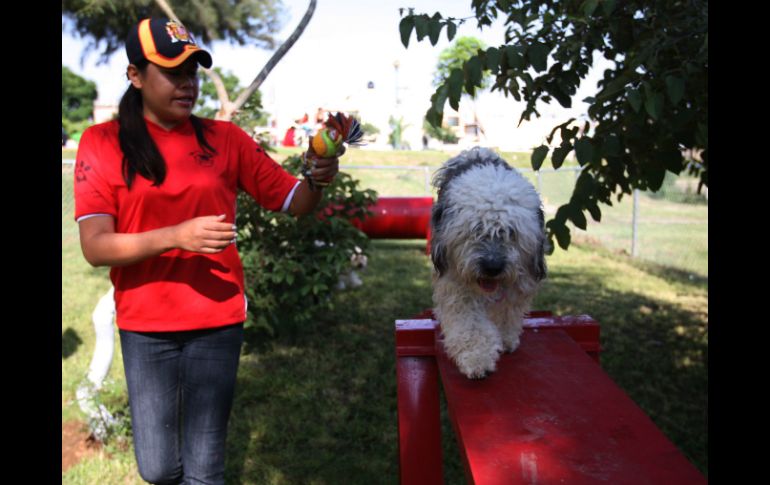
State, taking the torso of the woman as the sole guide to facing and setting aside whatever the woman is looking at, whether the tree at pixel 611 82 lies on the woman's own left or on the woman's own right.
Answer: on the woman's own left

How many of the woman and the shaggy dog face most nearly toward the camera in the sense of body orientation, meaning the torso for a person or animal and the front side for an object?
2

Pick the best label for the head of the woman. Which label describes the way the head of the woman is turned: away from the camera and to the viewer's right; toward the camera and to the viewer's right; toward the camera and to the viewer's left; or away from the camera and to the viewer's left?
toward the camera and to the viewer's right

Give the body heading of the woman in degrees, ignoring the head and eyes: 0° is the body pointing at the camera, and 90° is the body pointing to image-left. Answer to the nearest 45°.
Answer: approximately 0°

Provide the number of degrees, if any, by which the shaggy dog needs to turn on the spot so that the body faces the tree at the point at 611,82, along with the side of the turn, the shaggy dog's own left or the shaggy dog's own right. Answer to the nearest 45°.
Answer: approximately 135° to the shaggy dog's own left

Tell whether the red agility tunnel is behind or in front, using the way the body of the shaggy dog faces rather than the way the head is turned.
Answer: behind

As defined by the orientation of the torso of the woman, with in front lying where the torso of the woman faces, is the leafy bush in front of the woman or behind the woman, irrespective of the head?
behind
